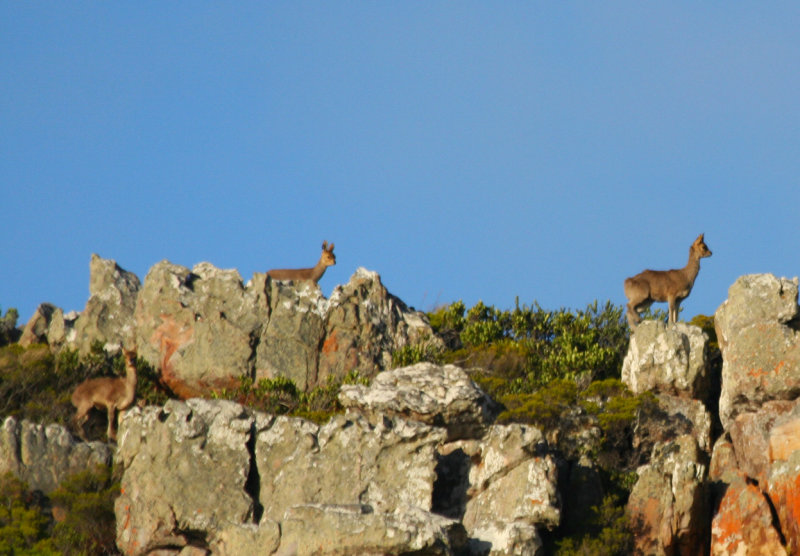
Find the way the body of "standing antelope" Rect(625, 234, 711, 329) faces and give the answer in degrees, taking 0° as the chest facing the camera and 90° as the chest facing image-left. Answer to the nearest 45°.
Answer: approximately 270°

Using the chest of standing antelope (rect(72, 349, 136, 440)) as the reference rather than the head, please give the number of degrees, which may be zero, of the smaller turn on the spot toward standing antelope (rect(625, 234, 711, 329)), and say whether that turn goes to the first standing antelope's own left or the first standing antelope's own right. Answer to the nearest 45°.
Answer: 0° — it already faces it

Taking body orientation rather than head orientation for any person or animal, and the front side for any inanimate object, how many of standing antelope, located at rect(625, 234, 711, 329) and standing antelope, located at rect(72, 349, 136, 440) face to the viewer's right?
2

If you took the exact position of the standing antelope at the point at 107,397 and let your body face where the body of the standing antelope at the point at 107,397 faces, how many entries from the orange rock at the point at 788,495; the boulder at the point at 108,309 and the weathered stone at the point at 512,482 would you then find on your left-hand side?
1

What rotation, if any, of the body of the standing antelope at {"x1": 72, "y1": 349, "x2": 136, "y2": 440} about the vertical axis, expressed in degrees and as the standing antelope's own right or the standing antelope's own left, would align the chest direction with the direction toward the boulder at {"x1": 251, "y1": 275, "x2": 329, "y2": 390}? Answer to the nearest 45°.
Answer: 0° — it already faces it

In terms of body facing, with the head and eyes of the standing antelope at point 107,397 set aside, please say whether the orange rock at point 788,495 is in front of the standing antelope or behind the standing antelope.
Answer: in front

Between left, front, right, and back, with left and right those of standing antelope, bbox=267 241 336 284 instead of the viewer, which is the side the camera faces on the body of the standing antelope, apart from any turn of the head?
right

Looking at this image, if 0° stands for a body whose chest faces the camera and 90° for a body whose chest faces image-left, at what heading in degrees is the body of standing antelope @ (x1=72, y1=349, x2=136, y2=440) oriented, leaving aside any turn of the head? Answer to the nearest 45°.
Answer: approximately 270°

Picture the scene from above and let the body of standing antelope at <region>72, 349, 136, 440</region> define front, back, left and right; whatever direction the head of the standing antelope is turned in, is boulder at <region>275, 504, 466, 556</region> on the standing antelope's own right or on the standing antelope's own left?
on the standing antelope's own right
